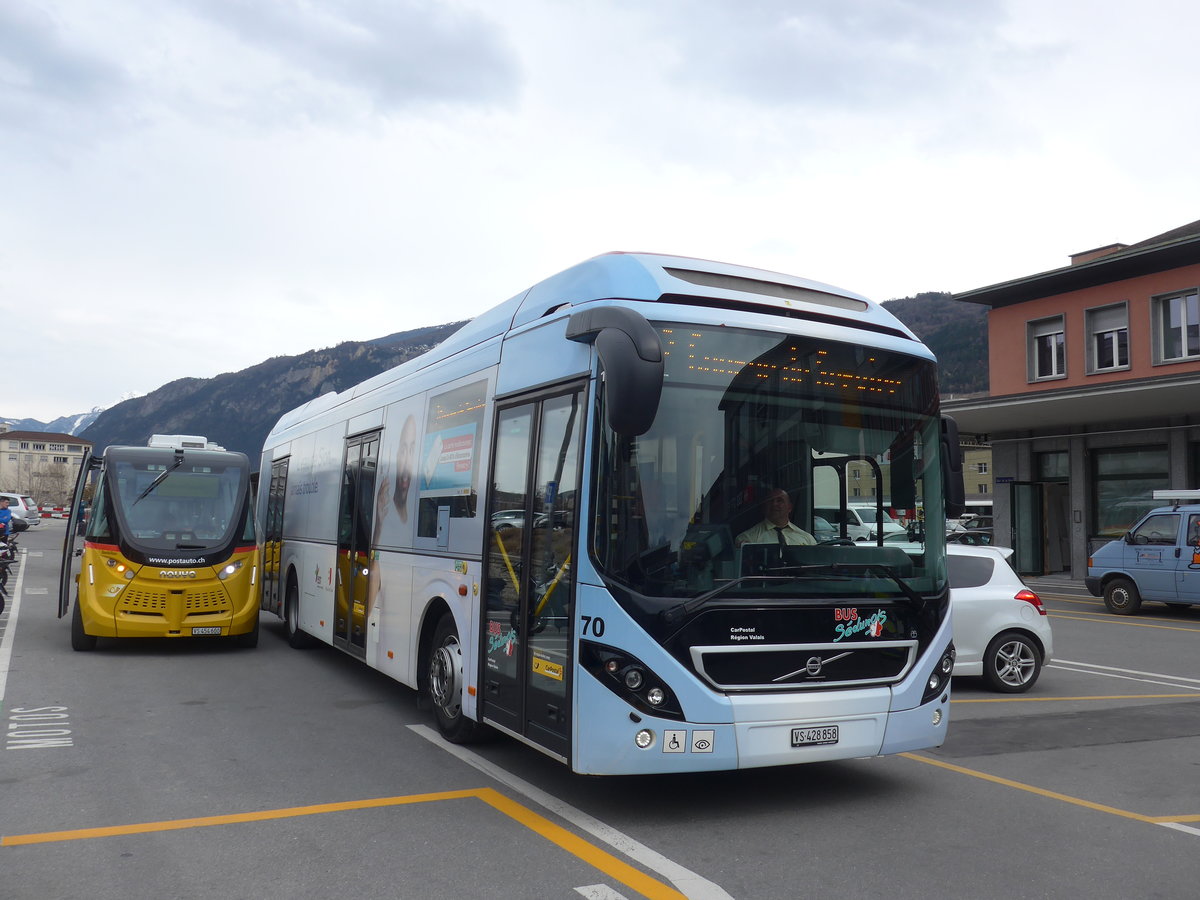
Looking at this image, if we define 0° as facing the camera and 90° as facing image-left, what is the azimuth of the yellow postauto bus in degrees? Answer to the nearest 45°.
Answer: approximately 0°

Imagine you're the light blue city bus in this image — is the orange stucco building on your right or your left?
on your left

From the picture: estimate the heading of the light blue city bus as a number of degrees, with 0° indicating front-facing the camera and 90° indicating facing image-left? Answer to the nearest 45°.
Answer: approximately 315°

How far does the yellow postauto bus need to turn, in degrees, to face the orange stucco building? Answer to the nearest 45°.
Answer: approximately 90° to its left

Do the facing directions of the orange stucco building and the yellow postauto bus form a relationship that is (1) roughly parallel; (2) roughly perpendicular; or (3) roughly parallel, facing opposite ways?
roughly perpendicular

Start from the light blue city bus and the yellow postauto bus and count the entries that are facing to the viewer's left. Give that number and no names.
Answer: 0

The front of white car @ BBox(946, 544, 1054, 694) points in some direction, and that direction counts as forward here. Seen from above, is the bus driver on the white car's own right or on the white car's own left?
on the white car's own left

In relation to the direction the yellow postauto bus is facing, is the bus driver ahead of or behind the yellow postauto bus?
ahead

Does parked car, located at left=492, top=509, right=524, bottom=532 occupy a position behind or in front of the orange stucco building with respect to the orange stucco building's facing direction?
in front
